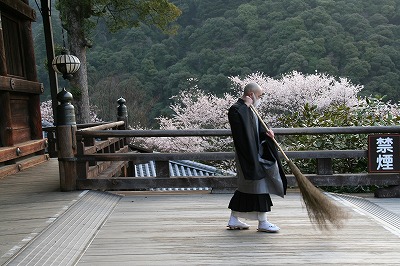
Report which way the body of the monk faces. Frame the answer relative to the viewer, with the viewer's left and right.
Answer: facing to the right of the viewer

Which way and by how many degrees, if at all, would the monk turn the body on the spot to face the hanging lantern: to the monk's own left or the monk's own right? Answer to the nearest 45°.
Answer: approximately 135° to the monk's own left

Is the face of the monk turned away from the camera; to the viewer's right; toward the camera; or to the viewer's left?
to the viewer's right
